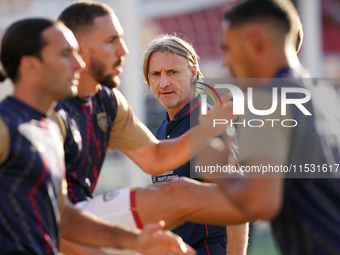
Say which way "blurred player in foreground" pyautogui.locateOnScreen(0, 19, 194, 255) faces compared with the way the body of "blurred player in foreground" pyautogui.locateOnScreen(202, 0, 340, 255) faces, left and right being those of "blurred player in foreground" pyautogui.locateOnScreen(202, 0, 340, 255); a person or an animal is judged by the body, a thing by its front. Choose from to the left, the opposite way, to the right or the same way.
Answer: the opposite way

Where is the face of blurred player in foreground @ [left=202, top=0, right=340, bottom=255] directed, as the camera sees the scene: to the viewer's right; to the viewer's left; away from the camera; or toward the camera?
to the viewer's left

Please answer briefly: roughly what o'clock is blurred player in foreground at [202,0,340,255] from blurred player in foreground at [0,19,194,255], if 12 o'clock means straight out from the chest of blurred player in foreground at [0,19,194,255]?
blurred player in foreground at [202,0,340,255] is roughly at 11 o'clock from blurred player in foreground at [0,19,194,255].

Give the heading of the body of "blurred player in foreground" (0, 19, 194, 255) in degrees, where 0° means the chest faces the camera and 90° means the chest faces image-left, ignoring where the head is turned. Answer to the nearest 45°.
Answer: approximately 315°

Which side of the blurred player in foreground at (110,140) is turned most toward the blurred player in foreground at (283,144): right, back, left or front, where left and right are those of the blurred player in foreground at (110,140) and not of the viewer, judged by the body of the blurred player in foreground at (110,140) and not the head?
front

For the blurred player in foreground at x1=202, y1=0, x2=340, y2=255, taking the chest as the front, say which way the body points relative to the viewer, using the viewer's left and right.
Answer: facing away from the viewer and to the left of the viewer

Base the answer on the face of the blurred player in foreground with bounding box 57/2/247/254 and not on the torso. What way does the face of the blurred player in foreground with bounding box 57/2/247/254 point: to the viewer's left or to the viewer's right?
to the viewer's right

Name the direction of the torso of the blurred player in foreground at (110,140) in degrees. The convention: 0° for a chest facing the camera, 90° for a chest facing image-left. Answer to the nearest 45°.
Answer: approximately 315°

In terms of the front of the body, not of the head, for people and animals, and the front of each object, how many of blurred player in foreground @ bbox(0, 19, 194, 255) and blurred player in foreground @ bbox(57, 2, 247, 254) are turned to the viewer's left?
0

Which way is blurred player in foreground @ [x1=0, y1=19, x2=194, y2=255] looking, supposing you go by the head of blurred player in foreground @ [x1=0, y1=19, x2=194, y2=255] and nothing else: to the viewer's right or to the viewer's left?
to the viewer's right

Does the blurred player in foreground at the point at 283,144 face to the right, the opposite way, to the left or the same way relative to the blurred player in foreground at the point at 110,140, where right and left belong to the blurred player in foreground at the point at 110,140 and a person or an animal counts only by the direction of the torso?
the opposite way
